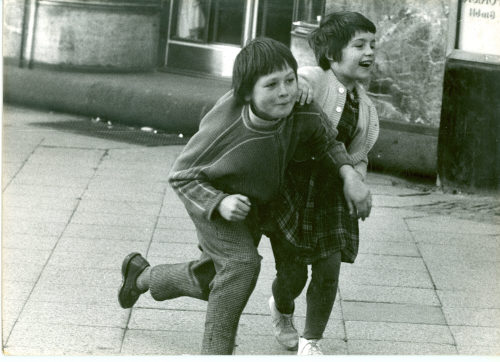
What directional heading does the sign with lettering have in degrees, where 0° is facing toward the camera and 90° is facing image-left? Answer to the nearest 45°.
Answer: approximately 0°
